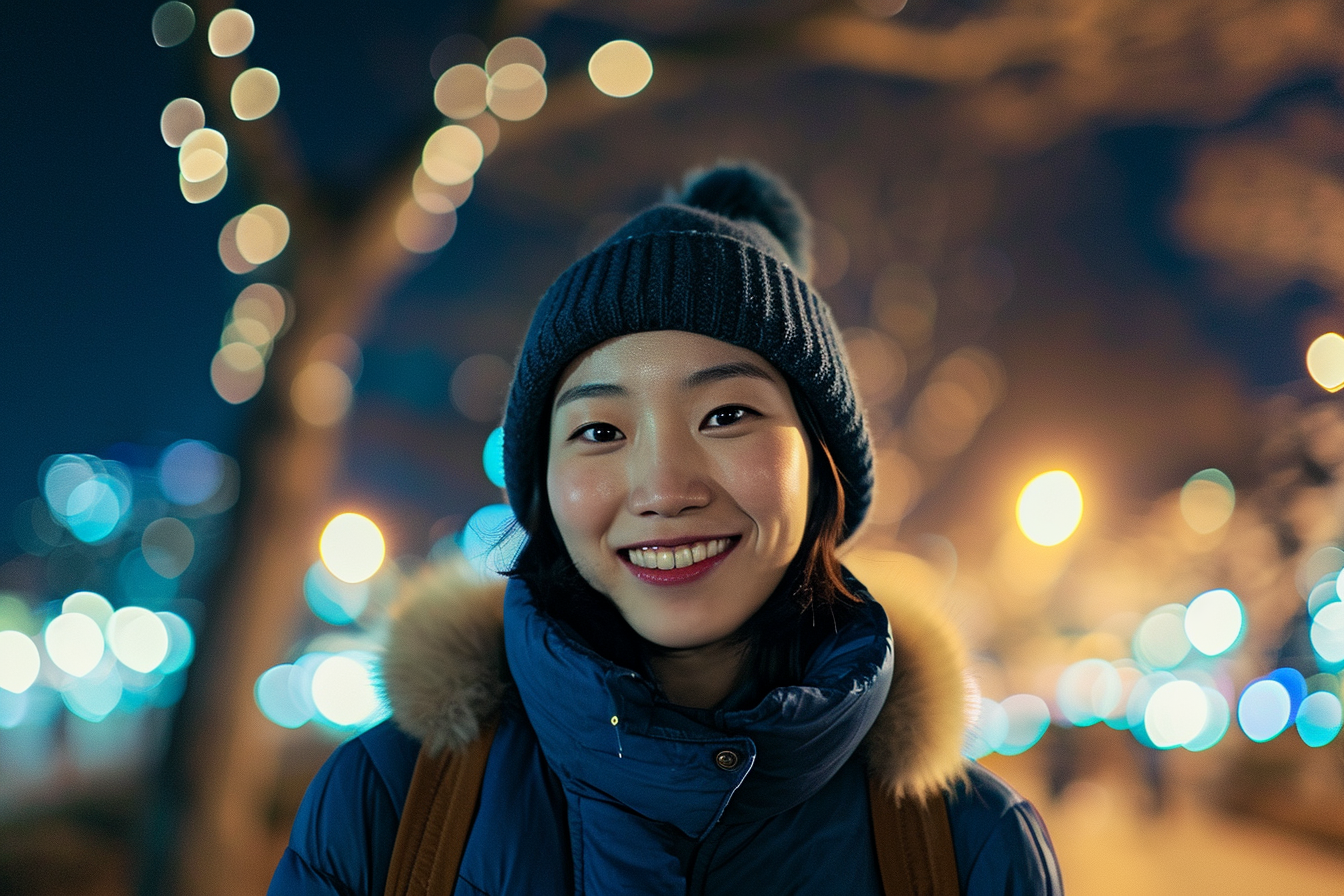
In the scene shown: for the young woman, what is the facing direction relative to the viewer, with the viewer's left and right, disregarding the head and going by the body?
facing the viewer
